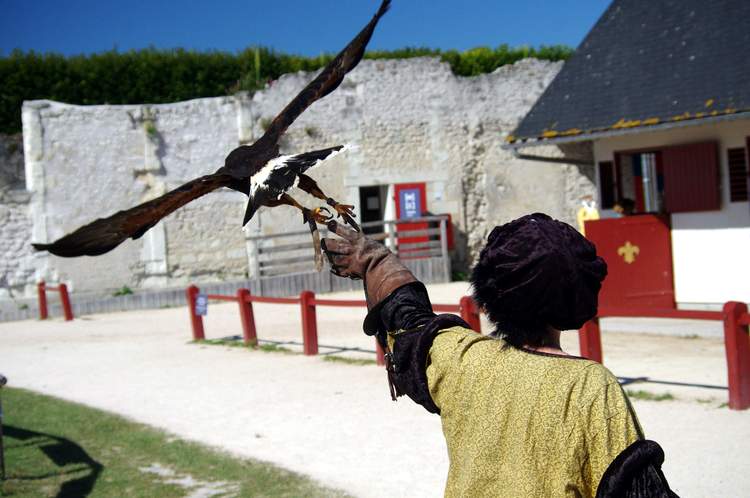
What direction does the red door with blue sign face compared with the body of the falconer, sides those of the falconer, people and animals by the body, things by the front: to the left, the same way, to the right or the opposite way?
the opposite way

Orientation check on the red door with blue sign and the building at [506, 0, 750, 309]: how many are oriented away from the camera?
0

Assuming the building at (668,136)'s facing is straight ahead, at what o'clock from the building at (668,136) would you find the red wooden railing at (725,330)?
The red wooden railing is roughly at 12 o'clock from the building.

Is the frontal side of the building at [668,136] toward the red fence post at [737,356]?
yes

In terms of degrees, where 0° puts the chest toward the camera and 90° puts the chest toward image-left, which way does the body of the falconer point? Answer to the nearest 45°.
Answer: approximately 180°

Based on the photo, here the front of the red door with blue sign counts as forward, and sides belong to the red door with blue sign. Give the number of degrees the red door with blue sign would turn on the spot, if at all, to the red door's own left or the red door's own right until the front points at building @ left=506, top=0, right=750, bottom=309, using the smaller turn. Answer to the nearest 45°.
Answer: approximately 45° to the red door's own left

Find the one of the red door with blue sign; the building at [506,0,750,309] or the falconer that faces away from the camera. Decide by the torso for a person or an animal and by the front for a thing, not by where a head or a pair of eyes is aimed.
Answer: the falconer

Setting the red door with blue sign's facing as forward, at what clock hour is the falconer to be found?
The falconer is roughly at 12 o'clock from the red door with blue sign.

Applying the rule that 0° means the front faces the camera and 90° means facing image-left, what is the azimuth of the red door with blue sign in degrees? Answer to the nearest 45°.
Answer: approximately 0°

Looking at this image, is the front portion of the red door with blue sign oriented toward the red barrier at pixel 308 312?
yes

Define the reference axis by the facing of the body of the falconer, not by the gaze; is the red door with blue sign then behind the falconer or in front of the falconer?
in front

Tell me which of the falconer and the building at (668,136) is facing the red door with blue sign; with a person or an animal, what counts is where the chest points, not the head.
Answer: the falconer
